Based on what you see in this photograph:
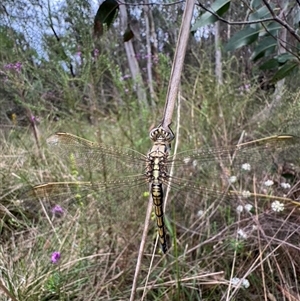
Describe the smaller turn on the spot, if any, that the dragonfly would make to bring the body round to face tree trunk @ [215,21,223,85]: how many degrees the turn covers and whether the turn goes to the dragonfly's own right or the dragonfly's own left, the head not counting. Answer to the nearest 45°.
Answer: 0° — it already faces it

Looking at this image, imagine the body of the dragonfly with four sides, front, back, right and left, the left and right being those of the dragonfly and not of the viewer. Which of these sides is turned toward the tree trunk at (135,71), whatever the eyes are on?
front

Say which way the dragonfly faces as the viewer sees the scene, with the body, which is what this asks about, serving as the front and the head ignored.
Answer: away from the camera
